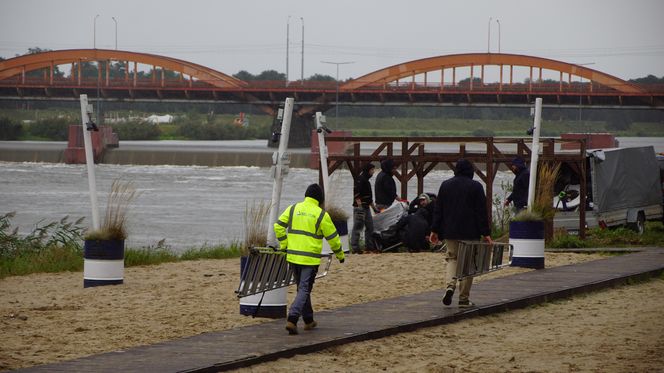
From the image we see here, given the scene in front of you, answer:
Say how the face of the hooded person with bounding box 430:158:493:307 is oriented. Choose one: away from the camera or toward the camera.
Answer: away from the camera

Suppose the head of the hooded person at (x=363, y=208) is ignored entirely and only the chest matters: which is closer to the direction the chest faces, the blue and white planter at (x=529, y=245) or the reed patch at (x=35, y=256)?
the blue and white planter

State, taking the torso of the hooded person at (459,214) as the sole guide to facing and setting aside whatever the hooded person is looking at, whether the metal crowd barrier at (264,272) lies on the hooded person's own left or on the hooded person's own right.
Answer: on the hooded person's own left

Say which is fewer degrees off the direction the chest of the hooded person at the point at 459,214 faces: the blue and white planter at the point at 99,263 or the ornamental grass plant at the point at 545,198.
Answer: the ornamental grass plant

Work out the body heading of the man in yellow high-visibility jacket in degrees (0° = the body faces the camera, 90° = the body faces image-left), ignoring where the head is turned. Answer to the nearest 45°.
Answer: approximately 225°

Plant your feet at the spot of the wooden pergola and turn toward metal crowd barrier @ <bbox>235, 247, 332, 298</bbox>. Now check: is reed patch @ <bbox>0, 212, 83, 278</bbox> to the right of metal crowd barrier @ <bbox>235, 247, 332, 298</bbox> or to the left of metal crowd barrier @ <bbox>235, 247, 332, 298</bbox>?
right

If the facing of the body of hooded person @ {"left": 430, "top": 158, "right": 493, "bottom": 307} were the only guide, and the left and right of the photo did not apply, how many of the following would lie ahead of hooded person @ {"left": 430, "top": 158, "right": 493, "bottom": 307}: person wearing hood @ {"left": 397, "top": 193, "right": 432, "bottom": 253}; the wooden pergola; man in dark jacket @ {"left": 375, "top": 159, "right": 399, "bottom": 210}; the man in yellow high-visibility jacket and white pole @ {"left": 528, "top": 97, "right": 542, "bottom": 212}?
4

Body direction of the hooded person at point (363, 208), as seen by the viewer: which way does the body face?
to the viewer's right

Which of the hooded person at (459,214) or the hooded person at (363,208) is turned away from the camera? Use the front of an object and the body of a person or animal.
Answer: the hooded person at (459,214)

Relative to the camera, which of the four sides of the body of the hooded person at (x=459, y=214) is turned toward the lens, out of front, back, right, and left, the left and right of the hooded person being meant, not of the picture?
back

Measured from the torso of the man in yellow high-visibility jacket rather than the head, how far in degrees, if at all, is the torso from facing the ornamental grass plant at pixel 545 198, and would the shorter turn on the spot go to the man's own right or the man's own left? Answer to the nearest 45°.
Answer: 0° — they already face it
